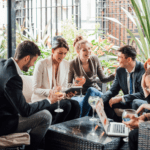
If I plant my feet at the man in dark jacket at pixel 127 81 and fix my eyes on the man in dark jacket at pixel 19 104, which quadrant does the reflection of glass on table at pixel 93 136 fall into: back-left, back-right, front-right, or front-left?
front-left

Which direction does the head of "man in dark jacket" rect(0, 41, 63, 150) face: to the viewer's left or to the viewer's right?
to the viewer's right

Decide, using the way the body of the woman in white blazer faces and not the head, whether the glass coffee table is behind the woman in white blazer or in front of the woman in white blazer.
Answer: in front

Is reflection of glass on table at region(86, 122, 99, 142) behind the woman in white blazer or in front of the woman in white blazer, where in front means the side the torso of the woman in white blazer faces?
in front

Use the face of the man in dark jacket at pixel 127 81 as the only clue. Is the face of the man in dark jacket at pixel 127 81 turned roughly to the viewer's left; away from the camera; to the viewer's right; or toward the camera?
to the viewer's left

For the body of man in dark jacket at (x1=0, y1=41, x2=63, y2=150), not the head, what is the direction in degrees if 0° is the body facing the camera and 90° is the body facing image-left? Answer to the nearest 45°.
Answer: approximately 270°

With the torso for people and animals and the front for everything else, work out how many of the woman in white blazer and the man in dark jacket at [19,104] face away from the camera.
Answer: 0

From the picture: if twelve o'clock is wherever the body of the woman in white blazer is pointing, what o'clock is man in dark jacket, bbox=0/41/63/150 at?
The man in dark jacket is roughly at 2 o'clock from the woman in white blazer.

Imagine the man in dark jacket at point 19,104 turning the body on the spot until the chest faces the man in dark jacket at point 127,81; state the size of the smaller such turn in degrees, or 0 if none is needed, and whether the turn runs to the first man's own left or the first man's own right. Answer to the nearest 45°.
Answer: approximately 45° to the first man's own left

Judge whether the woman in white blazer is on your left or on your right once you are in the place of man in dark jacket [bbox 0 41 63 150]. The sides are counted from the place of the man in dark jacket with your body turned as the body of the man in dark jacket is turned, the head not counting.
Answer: on your left

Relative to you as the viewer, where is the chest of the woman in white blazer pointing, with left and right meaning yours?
facing the viewer and to the right of the viewer
